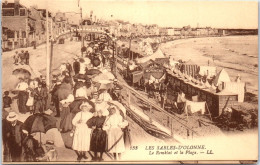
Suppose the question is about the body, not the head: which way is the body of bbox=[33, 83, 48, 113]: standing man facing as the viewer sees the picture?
toward the camera

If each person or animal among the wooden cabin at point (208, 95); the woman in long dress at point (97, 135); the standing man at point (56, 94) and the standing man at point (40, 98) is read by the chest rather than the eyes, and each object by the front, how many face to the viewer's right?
1

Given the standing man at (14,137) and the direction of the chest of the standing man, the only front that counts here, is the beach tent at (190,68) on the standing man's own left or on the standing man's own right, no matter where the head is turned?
on the standing man's own left

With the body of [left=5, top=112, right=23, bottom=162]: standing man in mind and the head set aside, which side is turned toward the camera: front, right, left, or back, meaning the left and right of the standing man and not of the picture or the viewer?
front

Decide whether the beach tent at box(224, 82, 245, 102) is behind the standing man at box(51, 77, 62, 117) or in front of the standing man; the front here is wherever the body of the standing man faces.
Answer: in front

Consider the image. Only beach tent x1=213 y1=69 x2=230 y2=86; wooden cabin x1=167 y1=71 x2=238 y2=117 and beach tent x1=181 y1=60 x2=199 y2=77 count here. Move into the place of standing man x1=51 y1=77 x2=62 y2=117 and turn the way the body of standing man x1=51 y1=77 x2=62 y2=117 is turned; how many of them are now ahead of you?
3

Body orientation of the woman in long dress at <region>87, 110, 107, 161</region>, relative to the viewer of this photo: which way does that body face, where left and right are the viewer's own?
facing the viewer

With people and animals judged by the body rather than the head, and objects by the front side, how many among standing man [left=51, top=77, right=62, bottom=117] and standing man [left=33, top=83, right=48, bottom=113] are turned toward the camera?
1

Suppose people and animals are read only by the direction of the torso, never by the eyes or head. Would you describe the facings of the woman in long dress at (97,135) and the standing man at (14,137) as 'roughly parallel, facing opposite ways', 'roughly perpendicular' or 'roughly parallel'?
roughly parallel

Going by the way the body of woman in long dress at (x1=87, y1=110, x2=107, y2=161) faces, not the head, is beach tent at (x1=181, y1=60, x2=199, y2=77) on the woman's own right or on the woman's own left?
on the woman's own left

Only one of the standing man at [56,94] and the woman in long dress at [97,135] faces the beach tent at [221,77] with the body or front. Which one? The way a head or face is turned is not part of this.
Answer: the standing man
